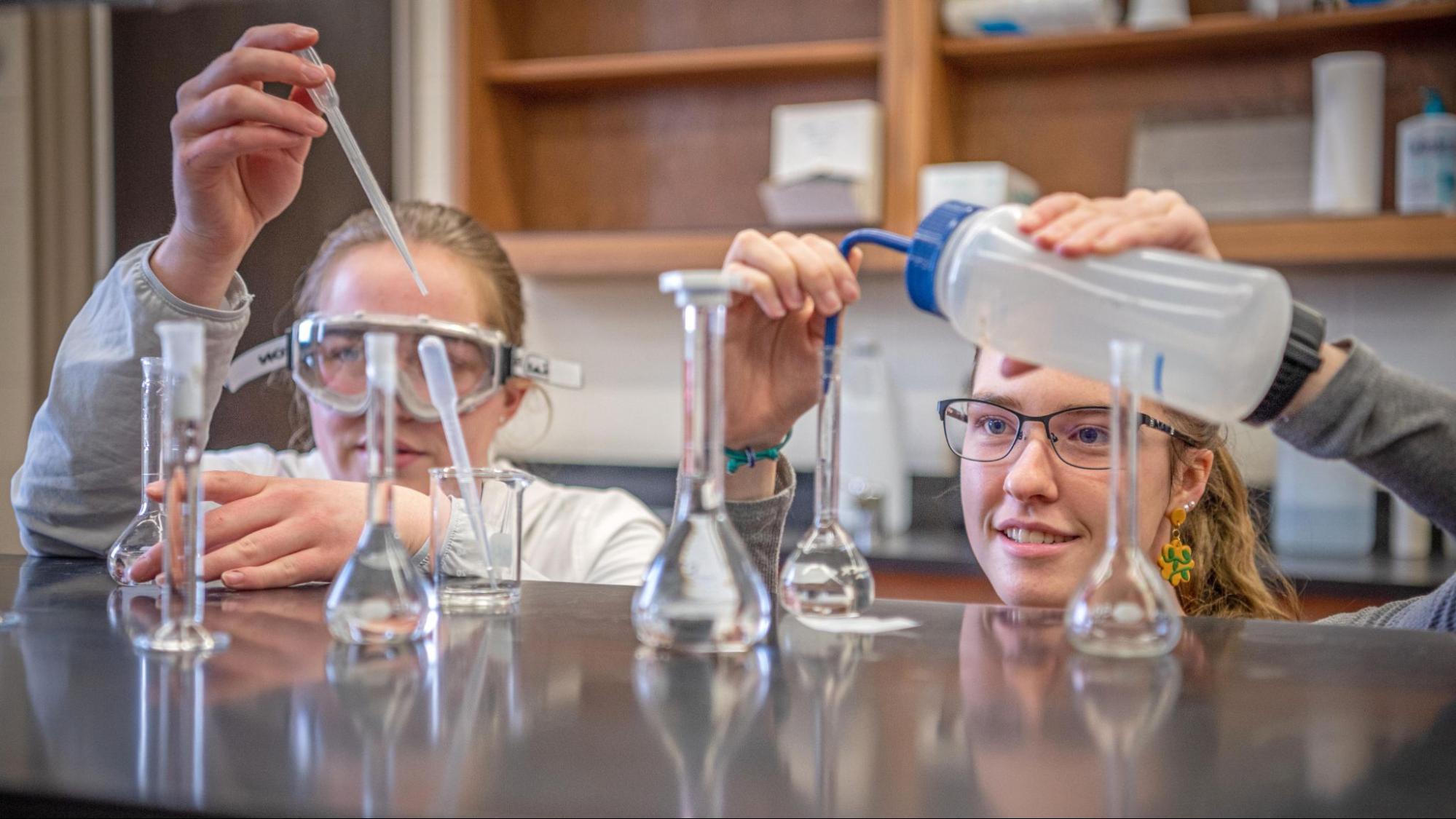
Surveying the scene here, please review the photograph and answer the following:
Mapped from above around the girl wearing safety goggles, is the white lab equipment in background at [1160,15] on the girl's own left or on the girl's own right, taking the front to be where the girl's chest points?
on the girl's own left

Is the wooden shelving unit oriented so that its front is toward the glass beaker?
yes

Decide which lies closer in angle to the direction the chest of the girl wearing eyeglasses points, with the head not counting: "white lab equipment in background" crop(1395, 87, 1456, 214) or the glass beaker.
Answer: the glass beaker

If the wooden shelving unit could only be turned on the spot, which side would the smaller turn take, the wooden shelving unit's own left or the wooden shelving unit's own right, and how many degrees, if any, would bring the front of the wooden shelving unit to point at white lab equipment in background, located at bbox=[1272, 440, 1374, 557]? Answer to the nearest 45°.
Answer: approximately 90° to the wooden shelving unit's own left

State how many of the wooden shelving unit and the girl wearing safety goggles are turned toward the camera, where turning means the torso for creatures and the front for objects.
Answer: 2

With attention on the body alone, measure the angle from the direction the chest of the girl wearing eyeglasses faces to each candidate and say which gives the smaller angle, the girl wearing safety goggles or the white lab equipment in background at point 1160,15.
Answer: the girl wearing safety goggles

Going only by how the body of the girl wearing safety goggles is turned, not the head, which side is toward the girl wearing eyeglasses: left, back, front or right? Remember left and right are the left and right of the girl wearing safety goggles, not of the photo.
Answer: left

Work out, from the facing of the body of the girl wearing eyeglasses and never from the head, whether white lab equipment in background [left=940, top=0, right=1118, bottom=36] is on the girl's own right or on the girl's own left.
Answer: on the girl's own right

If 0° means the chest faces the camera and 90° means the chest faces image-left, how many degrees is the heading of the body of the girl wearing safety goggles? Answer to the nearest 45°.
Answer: approximately 0°

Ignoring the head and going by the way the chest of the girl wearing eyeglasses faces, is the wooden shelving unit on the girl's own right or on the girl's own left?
on the girl's own right

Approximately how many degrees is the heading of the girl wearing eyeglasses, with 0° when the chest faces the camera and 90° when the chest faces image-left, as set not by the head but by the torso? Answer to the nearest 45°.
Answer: approximately 45°
